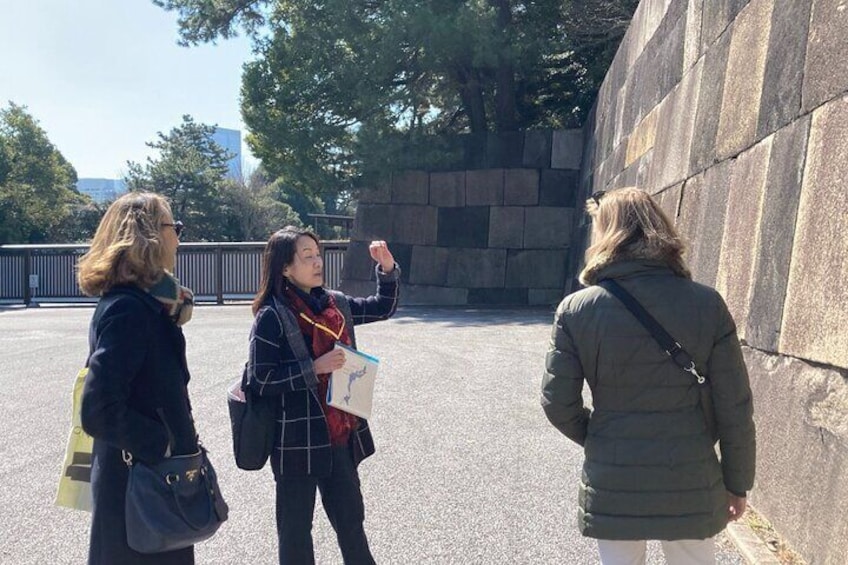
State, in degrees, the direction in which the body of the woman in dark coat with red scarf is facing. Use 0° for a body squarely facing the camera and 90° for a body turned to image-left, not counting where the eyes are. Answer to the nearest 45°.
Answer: approximately 315°

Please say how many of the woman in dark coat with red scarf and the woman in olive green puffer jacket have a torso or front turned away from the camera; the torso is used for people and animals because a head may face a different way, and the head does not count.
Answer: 1

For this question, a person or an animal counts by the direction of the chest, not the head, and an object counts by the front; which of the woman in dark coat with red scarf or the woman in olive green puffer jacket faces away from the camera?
the woman in olive green puffer jacket

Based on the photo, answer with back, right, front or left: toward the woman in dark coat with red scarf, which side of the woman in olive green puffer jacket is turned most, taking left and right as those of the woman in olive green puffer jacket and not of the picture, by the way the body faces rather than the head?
left

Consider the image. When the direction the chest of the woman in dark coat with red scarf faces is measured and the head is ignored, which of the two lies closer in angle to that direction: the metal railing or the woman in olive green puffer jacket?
the woman in olive green puffer jacket

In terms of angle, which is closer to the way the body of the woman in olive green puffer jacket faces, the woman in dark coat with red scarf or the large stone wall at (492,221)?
the large stone wall

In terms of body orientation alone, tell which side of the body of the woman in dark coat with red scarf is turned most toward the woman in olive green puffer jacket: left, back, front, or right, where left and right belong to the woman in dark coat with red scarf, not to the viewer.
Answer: front

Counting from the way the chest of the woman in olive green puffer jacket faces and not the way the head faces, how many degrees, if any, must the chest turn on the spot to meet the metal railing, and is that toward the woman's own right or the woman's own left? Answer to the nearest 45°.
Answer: approximately 45° to the woman's own left

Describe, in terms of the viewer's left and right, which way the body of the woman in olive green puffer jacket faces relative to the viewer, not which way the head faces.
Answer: facing away from the viewer
